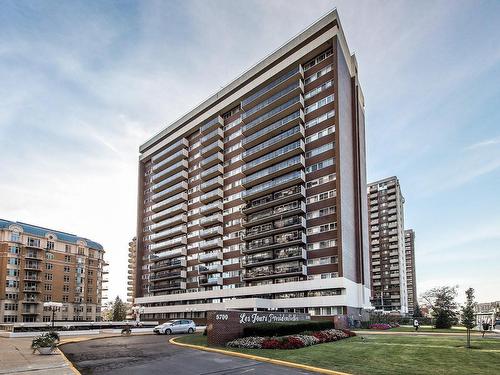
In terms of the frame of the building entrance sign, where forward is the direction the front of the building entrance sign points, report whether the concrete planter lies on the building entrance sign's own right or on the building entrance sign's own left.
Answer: on the building entrance sign's own right

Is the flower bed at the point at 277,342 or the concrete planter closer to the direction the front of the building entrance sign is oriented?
the flower bed

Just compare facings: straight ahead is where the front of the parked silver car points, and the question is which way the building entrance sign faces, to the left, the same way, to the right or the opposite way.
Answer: to the left

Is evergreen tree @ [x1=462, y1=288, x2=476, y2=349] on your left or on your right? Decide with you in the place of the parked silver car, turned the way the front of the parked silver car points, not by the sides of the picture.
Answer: on your left

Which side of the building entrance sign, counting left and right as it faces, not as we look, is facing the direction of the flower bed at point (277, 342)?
front

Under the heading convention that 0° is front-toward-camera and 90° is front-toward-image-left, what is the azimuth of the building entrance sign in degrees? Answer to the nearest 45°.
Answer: approximately 315°

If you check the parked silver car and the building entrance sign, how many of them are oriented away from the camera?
0

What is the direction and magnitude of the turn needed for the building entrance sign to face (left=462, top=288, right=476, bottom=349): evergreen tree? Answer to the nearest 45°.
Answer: approximately 45° to its left
